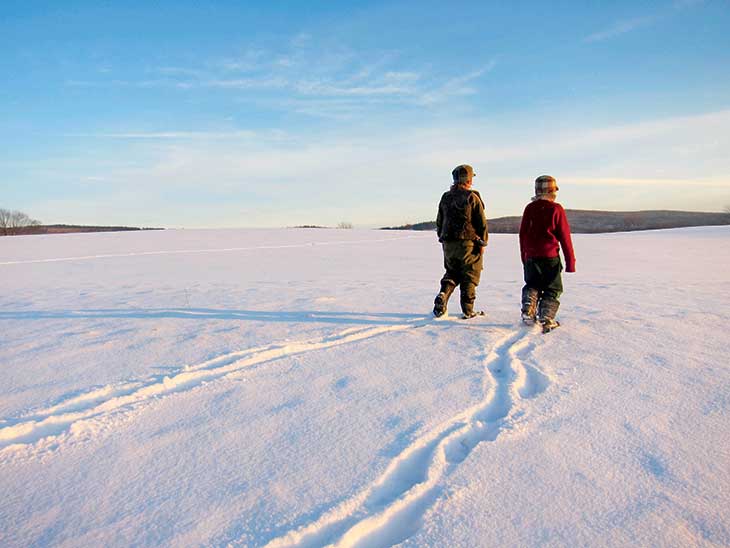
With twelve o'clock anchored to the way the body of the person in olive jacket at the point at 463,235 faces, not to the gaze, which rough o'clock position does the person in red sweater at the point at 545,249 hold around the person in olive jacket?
The person in red sweater is roughly at 2 o'clock from the person in olive jacket.

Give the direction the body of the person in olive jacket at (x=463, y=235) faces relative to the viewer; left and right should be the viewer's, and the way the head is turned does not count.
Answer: facing away from the viewer and to the right of the viewer
